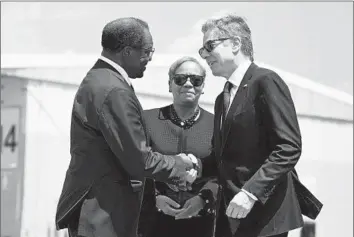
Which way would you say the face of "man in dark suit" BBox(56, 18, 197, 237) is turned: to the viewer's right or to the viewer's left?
to the viewer's right

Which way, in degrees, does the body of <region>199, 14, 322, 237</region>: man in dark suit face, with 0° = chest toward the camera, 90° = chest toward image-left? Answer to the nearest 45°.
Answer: approximately 45°

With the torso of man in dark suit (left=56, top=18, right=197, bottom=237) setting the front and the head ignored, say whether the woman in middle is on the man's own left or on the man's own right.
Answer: on the man's own left

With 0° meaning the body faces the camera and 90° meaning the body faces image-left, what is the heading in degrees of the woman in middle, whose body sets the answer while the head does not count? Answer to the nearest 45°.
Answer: approximately 0°

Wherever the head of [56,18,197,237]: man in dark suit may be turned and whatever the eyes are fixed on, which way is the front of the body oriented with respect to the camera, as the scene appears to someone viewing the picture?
to the viewer's right

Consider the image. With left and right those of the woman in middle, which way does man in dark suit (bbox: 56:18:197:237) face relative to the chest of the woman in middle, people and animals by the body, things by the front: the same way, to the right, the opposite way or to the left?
to the left

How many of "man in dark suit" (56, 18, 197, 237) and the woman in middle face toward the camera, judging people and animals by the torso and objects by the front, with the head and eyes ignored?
1

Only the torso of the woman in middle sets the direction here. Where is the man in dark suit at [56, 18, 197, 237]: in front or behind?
in front
